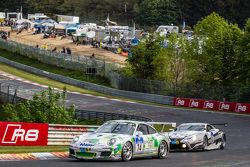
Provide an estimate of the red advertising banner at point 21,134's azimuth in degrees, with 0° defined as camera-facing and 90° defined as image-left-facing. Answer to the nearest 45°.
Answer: approximately 0°

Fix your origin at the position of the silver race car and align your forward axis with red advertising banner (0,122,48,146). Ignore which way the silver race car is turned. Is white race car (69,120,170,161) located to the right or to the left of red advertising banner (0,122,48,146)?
left

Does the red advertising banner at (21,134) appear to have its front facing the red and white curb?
yes

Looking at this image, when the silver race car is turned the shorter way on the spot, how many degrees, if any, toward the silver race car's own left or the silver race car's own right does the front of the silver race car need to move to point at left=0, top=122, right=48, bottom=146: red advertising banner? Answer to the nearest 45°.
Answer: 0° — it already faces it

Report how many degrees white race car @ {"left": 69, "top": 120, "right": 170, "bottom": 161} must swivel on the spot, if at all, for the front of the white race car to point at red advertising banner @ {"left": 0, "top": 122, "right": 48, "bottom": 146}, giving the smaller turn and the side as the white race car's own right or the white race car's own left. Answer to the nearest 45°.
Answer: approximately 90° to the white race car's own right

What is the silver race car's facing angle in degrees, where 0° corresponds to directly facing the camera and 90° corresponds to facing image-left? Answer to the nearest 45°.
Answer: approximately 45°

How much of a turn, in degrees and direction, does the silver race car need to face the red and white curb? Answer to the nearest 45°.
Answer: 0° — it already faces it
